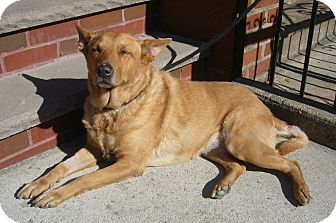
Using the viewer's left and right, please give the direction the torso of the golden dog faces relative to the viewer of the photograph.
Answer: facing the viewer and to the left of the viewer
